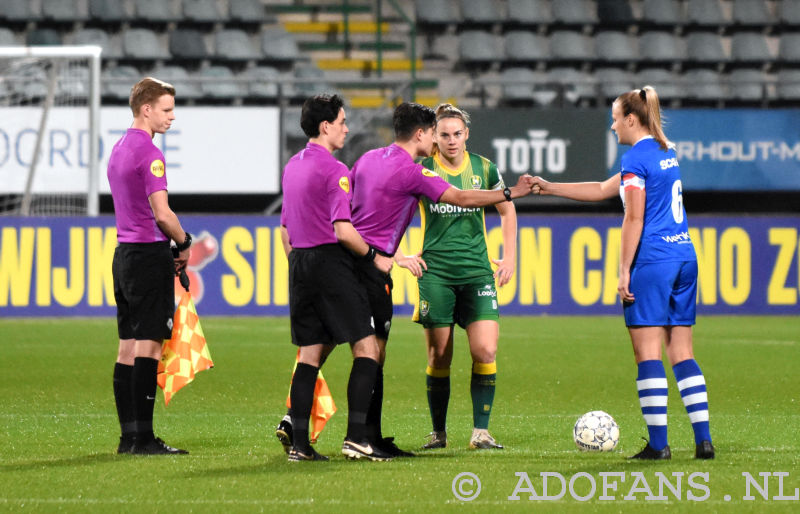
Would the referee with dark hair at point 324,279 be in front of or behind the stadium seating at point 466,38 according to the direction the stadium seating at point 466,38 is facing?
in front

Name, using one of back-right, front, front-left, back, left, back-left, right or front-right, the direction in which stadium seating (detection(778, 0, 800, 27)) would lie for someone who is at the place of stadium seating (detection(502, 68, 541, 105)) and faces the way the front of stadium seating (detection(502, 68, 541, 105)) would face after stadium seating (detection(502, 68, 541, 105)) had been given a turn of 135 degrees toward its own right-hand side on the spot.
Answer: right

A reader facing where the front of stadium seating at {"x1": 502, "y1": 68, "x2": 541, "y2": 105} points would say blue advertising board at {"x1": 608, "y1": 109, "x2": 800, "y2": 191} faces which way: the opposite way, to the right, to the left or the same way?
the same way

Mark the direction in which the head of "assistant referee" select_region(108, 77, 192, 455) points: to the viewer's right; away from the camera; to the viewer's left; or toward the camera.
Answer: to the viewer's right

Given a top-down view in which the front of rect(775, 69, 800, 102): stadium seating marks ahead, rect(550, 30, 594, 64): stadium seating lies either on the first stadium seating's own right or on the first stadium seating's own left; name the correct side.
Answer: on the first stadium seating's own right

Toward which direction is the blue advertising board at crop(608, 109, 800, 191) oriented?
toward the camera

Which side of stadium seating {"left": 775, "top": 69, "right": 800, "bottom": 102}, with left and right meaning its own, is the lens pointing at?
front

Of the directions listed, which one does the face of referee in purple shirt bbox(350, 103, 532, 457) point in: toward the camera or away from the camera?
away from the camera

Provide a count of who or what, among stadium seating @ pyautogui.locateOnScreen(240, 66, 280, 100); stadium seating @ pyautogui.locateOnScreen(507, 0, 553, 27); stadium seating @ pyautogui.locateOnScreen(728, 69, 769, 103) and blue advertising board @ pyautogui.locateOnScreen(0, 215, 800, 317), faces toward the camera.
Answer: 4

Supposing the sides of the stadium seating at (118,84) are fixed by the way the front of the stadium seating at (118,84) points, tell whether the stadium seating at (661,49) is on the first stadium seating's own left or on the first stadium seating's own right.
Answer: on the first stadium seating's own left

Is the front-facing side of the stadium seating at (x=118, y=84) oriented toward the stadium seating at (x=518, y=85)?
no

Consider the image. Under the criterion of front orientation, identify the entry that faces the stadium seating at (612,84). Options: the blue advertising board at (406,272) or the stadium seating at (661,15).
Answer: the stadium seating at (661,15)

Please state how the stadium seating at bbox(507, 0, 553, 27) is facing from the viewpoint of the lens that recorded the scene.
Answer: facing the viewer

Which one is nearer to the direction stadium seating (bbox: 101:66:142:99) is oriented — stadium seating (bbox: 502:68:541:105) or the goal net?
the goal net

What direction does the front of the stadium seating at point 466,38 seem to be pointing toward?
toward the camera

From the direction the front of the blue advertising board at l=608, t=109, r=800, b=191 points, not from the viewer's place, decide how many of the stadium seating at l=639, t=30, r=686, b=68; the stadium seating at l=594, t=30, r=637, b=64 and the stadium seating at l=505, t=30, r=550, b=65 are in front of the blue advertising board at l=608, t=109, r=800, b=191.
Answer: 0

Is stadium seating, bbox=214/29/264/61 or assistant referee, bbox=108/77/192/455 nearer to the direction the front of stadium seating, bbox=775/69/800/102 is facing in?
the assistant referee

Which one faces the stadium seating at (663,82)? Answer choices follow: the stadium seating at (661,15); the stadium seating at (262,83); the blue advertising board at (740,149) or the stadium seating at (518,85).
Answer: the stadium seating at (661,15)
